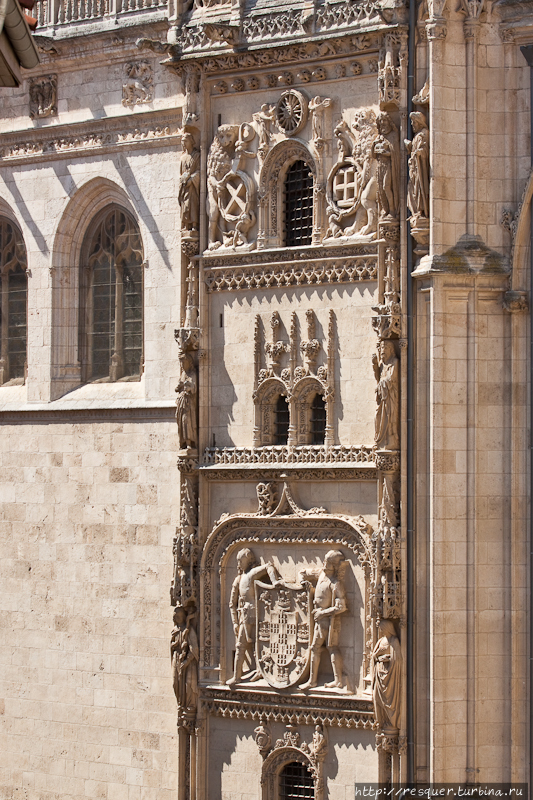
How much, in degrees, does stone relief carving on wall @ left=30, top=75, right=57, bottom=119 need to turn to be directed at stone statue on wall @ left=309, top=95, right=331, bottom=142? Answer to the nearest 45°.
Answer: approximately 45° to its left

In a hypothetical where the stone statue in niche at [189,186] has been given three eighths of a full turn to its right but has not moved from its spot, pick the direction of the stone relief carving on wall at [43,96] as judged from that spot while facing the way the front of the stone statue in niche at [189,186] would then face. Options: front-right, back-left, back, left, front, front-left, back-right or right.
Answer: front-left

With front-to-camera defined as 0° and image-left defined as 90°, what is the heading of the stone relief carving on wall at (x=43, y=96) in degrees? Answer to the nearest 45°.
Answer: approximately 0°

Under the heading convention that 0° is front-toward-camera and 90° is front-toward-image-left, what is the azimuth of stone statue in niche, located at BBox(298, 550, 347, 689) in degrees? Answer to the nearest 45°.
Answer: approximately 45°

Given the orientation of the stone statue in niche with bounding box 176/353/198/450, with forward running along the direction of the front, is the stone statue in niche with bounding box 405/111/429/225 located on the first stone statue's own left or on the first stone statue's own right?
on the first stone statue's own left
